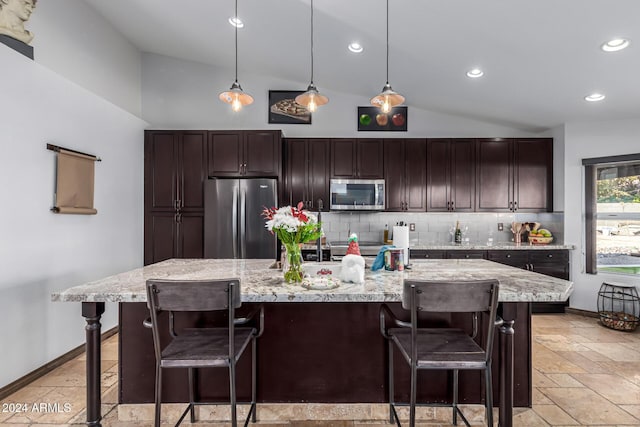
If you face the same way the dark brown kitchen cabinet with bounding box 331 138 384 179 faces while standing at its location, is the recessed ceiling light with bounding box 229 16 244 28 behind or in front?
in front

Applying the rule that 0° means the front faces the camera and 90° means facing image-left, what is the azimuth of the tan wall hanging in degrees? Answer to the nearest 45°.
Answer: approximately 315°

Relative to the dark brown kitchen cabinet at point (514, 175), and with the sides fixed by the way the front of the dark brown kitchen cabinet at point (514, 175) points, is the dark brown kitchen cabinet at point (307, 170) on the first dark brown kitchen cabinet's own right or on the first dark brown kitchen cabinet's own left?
on the first dark brown kitchen cabinet's own right

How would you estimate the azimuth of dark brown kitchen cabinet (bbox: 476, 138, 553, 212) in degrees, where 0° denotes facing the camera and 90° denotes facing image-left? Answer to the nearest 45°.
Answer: approximately 0°

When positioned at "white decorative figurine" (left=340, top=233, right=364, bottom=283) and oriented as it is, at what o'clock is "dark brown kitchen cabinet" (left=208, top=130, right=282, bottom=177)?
The dark brown kitchen cabinet is roughly at 5 o'clock from the white decorative figurine.

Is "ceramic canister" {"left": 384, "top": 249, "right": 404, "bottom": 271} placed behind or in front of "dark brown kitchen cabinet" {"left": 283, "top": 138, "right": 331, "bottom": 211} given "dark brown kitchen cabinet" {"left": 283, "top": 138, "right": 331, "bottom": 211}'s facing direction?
in front

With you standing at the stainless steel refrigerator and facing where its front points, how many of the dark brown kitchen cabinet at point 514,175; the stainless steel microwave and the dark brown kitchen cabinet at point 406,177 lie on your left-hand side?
3

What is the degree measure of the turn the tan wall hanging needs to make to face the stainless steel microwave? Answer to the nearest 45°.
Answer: approximately 45° to its left

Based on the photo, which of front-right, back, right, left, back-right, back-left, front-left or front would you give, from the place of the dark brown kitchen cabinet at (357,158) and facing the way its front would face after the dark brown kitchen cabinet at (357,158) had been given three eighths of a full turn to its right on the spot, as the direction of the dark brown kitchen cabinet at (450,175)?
back-right

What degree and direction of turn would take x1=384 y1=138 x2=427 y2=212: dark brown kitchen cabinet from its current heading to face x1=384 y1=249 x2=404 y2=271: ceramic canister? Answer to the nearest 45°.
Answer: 0° — it already faces it

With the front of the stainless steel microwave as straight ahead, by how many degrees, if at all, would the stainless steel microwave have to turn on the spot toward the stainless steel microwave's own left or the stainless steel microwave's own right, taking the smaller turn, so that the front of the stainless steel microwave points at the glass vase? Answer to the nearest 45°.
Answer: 0° — it already faces it

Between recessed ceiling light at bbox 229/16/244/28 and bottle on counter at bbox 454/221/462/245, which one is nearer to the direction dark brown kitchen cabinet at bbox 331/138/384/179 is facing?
the recessed ceiling light

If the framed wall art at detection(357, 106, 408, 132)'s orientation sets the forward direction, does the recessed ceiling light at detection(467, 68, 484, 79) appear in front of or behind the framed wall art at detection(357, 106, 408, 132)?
in front
